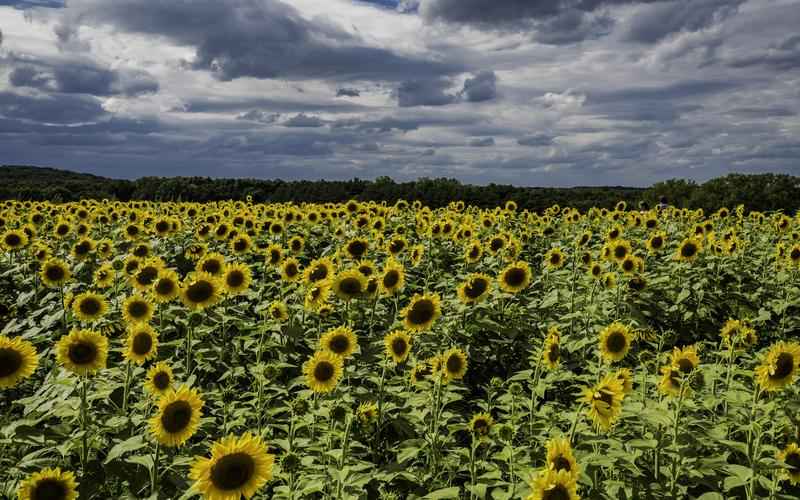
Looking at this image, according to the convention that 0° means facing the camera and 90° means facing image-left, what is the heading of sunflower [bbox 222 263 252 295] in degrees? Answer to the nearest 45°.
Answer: approximately 0°

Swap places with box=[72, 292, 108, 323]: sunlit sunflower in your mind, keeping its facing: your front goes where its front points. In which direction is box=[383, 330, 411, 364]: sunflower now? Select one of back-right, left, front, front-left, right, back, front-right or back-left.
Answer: front-left

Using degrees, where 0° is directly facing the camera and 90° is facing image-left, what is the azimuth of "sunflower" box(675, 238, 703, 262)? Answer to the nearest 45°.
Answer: approximately 0°

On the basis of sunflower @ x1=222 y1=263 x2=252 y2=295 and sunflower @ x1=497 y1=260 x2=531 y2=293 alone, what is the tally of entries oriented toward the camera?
2

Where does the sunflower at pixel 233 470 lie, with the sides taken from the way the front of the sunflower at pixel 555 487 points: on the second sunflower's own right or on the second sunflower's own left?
on the second sunflower's own right

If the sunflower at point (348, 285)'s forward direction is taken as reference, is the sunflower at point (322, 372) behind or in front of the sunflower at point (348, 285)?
in front

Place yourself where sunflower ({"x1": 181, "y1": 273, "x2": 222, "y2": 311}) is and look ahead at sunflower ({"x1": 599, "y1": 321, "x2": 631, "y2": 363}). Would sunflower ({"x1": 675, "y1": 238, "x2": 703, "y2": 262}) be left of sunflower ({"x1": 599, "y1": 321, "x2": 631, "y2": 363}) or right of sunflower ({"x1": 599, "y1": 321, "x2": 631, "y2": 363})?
left

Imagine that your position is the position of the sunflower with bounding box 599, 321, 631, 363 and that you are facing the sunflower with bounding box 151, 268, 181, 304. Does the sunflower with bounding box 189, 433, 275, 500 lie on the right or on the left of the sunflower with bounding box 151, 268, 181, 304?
left
